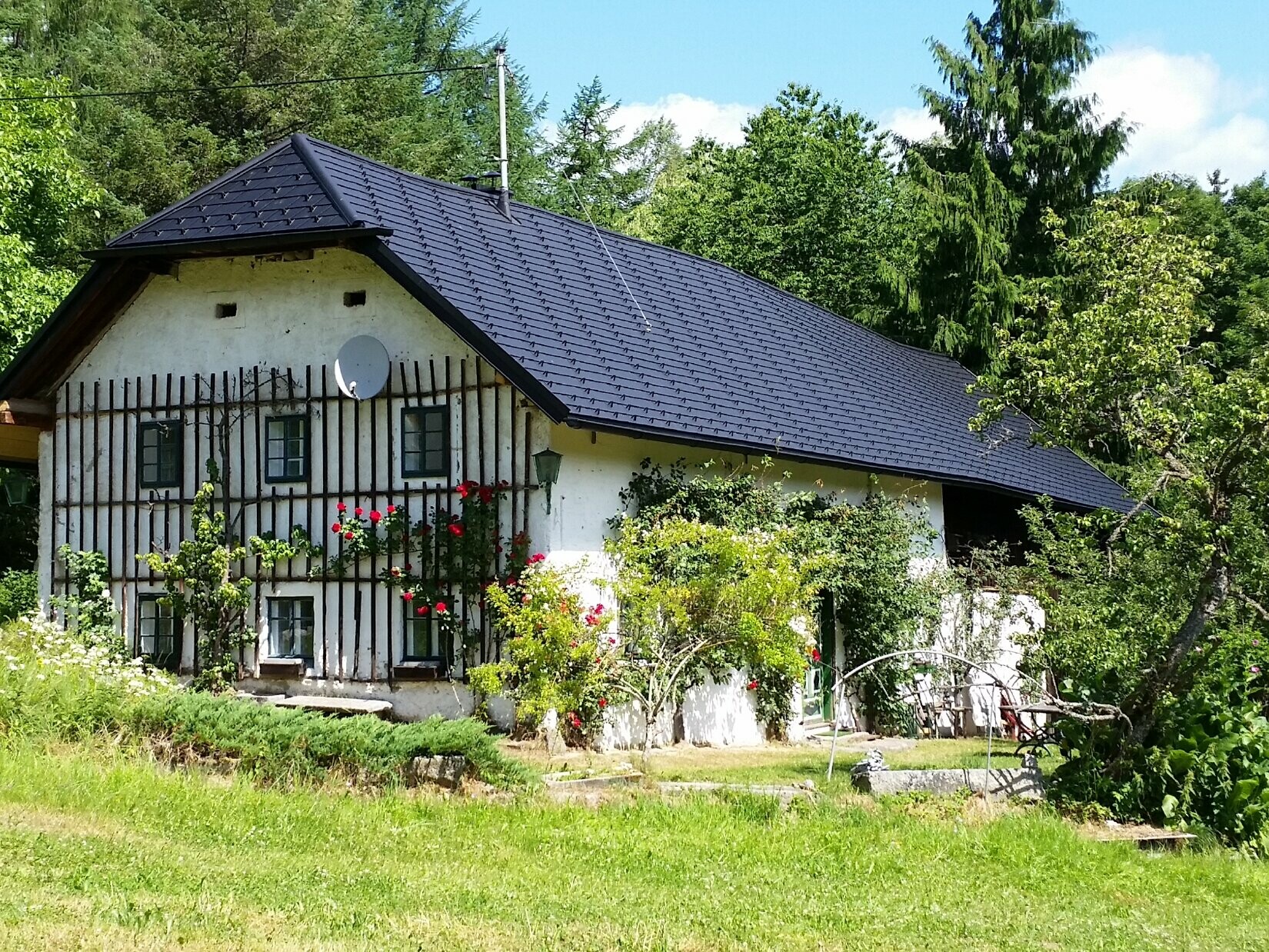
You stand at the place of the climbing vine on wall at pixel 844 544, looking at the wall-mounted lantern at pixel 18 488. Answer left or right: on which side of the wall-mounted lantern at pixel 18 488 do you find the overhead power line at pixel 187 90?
right

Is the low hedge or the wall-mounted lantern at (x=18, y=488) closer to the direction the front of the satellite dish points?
the low hedge

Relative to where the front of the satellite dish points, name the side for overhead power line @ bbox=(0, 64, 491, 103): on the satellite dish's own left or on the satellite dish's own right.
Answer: on the satellite dish's own right

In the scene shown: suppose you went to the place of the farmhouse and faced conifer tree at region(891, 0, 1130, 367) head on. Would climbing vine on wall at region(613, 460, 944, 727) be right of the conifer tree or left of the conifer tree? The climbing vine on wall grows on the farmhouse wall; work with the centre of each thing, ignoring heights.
right

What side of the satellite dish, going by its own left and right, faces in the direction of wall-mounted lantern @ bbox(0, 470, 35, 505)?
right

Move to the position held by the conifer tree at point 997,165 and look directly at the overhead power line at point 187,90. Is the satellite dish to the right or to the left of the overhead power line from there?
left

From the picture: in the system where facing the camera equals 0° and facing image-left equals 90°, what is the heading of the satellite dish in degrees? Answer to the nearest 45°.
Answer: approximately 45°

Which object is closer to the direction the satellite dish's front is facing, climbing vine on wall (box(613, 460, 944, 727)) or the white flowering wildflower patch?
the white flowering wildflower patch

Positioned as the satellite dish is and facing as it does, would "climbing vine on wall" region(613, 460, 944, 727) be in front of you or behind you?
behind

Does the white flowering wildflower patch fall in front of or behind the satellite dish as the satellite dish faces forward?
in front

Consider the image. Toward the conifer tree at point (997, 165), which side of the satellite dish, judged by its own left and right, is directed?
back

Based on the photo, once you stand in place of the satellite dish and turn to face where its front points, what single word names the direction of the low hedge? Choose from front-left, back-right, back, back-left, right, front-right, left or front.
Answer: front-left
